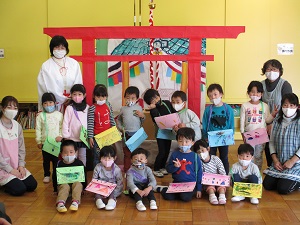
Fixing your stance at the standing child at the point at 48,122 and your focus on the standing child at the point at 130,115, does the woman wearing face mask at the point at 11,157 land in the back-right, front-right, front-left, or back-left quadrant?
back-right

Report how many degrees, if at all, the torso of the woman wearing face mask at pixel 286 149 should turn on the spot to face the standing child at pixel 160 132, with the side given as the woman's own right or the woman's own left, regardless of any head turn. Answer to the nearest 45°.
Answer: approximately 45° to the woman's own right

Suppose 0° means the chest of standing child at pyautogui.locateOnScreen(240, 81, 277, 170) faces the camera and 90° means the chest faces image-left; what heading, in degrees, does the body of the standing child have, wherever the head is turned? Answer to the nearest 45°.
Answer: approximately 0°

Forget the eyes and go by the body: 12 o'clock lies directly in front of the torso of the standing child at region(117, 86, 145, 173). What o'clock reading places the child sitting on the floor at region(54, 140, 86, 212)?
the child sitting on the floor at region(54, 140, 86, 212) is roughly at 1 o'clock from the standing child at region(117, 86, 145, 173).

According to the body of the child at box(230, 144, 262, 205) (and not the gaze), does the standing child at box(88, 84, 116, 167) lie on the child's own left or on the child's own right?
on the child's own right

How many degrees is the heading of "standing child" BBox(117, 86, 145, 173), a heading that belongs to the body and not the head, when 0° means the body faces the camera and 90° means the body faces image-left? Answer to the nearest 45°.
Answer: approximately 0°
